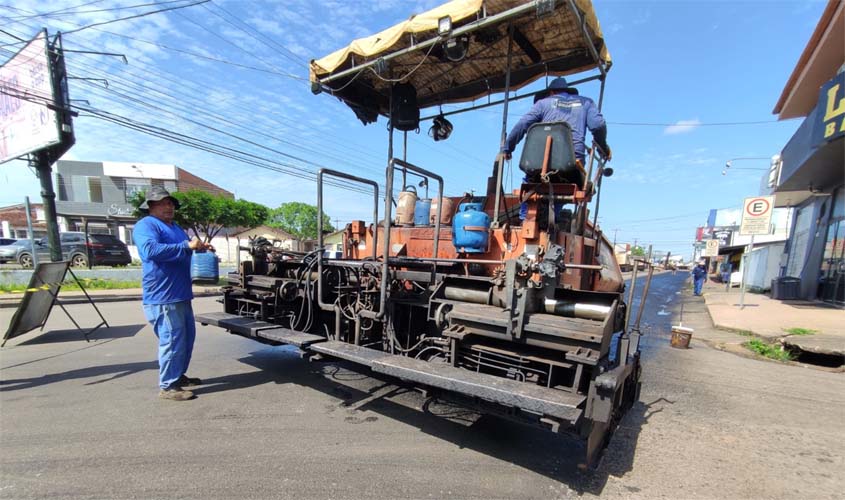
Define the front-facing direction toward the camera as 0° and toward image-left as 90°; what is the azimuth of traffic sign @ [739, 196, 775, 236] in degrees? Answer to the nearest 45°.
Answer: approximately 0°

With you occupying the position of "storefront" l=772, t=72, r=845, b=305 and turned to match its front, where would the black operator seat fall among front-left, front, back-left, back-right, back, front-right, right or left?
front-left

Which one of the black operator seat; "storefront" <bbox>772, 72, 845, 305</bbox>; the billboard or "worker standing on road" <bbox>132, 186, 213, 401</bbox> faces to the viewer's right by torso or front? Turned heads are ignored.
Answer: the worker standing on road

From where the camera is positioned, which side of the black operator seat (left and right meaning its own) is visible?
back

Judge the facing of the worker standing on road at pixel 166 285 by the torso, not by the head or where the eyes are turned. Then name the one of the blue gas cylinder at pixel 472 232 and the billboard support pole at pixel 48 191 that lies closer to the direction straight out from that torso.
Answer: the blue gas cylinder

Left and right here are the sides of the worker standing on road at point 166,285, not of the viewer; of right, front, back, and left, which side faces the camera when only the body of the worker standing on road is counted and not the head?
right

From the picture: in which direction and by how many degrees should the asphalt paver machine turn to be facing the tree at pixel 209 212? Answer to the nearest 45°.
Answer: approximately 90° to its left

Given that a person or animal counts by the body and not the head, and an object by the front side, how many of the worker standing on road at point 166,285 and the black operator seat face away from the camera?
1

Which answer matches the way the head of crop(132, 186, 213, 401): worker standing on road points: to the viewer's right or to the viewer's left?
to the viewer's right

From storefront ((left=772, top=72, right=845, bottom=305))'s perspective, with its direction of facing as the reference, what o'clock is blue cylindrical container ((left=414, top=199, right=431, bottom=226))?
The blue cylindrical container is roughly at 11 o'clock from the storefront.
